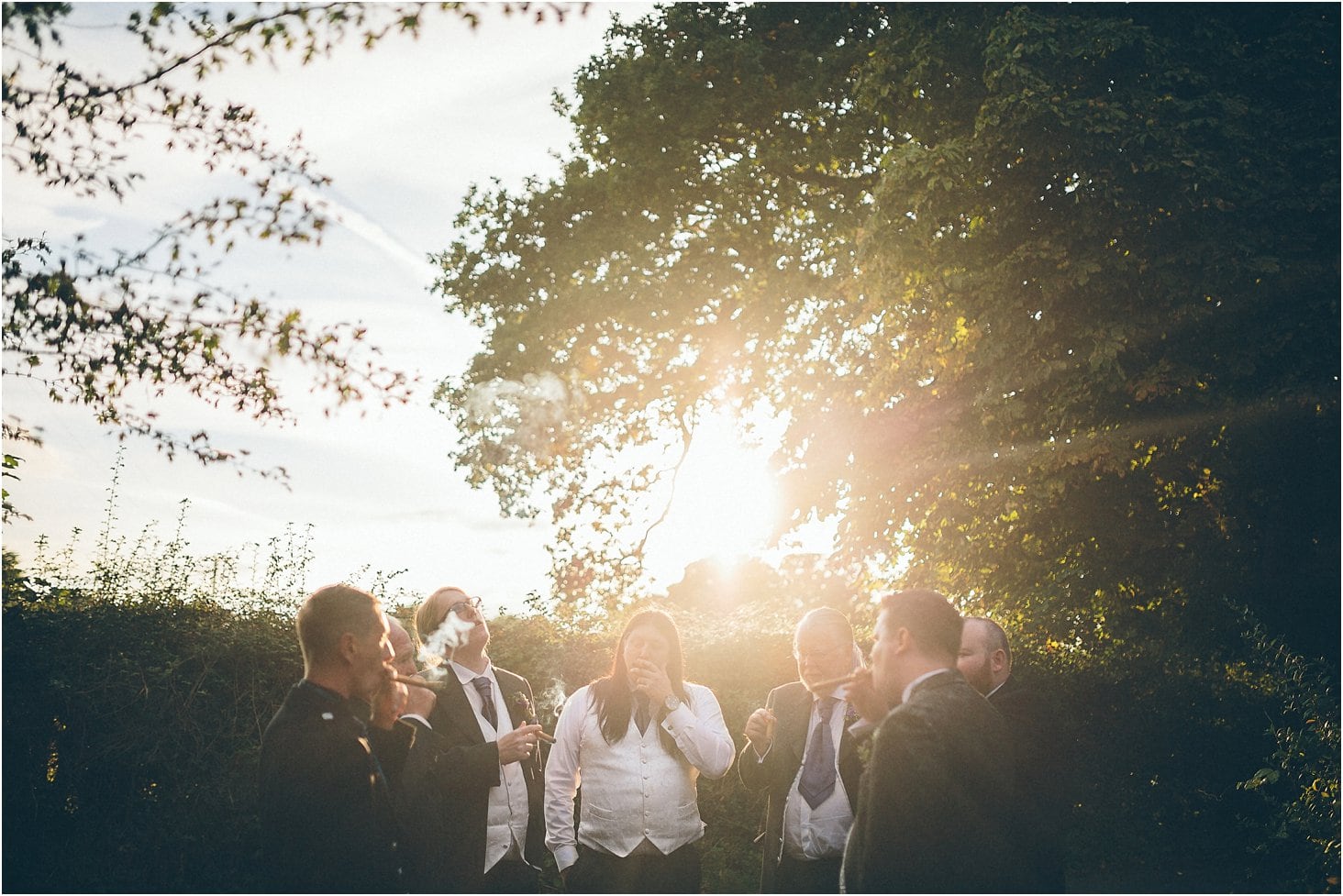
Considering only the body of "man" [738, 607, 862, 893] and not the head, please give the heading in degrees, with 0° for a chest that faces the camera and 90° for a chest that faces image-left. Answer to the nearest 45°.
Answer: approximately 0°

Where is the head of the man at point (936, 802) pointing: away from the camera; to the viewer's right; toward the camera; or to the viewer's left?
to the viewer's left

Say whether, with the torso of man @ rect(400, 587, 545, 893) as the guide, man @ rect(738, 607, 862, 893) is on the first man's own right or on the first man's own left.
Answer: on the first man's own left

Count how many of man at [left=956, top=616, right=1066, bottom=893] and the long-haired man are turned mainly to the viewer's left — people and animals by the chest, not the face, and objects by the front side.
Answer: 1

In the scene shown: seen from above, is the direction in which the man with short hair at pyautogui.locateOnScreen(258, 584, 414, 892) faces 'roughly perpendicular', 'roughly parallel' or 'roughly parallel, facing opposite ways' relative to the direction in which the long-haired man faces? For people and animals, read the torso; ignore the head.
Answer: roughly perpendicular

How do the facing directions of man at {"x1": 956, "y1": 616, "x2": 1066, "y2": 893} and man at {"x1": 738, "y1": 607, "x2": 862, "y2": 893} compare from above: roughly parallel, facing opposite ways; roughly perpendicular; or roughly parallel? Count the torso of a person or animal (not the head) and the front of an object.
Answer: roughly perpendicular

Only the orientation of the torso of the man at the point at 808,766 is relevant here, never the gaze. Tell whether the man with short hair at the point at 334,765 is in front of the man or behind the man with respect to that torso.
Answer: in front

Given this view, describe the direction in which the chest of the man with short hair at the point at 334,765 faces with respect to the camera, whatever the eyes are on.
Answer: to the viewer's right

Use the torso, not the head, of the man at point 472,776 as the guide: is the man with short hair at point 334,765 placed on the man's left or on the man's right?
on the man's right

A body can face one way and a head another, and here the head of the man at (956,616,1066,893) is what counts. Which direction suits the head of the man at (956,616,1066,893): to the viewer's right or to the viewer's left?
to the viewer's left

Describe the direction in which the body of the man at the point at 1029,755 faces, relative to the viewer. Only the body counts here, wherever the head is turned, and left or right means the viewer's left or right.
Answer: facing to the left of the viewer

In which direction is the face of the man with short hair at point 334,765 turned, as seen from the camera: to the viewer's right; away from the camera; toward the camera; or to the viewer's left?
to the viewer's right
